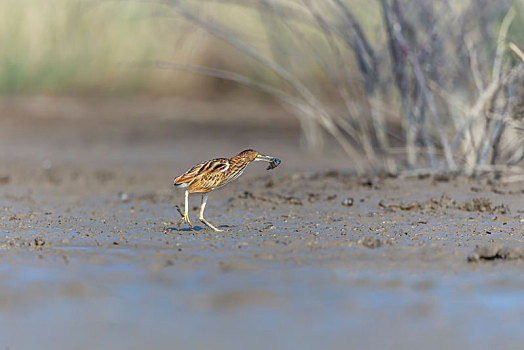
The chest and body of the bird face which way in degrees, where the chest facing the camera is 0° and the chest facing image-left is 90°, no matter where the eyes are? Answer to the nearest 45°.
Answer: approximately 270°
